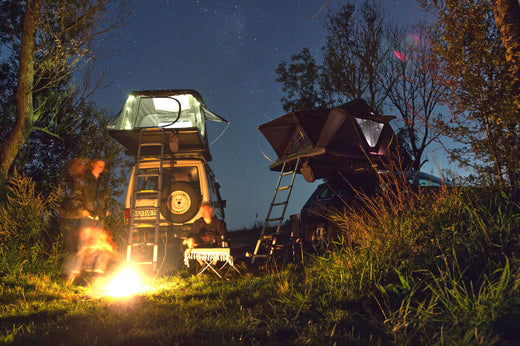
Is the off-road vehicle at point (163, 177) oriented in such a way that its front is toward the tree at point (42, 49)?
no

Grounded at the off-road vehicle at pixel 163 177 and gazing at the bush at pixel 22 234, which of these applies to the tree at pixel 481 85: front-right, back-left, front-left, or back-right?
back-left

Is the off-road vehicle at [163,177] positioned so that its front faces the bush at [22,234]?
no

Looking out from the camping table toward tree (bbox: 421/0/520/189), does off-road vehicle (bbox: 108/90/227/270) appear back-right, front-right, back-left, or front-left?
back-left

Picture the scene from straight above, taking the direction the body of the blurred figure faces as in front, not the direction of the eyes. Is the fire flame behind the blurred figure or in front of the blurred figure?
in front

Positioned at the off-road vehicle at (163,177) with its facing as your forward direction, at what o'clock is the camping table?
The camping table is roughly at 5 o'clock from the off-road vehicle.

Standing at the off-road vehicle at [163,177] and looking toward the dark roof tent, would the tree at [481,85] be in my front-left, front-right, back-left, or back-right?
front-right

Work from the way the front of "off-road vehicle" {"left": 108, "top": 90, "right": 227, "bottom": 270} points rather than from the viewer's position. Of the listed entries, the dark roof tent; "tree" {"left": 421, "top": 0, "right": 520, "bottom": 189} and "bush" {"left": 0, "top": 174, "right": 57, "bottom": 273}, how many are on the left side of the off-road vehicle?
1

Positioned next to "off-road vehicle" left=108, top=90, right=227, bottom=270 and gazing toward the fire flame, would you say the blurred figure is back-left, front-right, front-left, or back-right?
front-right

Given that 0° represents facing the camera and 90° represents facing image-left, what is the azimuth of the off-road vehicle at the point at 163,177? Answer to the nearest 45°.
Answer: approximately 180°

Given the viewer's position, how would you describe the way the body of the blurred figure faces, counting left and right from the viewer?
facing the viewer and to the right of the viewer

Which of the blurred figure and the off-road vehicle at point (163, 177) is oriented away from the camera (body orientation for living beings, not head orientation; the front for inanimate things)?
the off-road vehicle

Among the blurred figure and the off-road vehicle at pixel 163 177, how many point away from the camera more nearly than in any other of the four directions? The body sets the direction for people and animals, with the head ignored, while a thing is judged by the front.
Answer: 1

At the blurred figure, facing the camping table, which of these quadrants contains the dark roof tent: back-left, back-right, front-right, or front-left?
front-left

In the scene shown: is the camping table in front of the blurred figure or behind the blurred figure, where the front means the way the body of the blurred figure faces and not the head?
in front

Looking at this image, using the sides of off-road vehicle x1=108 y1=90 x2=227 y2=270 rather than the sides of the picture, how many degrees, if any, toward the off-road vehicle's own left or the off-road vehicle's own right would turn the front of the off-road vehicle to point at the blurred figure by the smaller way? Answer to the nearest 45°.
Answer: approximately 135° to the off-road vehicle's own left
